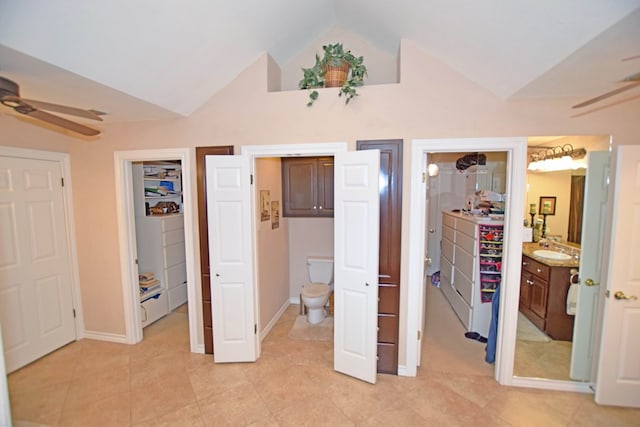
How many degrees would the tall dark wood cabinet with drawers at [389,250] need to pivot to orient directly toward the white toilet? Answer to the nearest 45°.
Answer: approximately 135° to its right

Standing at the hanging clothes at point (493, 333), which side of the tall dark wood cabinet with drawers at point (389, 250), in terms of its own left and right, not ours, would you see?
left

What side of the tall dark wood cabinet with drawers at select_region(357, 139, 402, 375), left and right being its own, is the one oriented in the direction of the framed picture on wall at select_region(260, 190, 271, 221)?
right

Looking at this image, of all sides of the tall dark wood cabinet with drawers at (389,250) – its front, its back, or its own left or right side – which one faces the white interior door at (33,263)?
right

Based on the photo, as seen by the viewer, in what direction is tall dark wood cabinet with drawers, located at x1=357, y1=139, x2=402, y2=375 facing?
toward the camera

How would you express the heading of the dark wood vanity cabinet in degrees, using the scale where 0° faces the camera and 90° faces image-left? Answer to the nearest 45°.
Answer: approximately 45°

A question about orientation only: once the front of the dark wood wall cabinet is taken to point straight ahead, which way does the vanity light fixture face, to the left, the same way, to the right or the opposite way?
to the right
